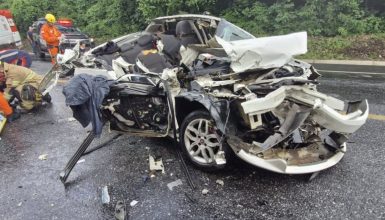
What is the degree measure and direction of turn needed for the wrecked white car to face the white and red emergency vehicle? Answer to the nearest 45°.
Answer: approximately 180°

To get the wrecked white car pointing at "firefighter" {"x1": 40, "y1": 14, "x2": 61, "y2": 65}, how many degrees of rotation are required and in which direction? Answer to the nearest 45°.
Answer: approximately 180°

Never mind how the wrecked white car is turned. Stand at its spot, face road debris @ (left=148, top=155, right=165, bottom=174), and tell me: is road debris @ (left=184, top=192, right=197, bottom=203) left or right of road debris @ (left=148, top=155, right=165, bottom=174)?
left

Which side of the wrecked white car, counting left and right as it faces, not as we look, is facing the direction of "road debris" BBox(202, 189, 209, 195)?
right

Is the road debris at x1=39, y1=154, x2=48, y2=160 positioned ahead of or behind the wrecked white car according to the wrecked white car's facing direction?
behind

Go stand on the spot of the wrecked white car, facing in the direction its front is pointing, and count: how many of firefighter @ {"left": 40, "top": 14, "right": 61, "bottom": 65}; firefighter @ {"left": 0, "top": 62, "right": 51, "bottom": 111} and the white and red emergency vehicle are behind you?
3

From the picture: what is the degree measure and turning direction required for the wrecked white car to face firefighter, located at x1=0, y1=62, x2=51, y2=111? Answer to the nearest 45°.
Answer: approximately 180°

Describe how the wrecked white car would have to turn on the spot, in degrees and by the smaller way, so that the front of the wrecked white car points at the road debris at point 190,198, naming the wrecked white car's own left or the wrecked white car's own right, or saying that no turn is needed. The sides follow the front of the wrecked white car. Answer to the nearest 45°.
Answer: approximately 90° to the wrecked white car's own right

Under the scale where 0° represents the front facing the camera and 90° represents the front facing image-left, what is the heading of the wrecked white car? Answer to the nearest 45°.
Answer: approximately 315°
